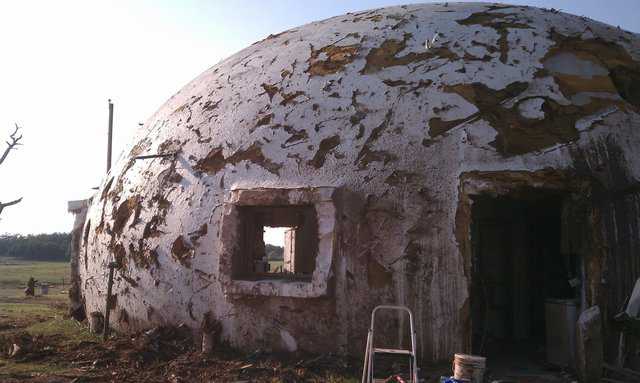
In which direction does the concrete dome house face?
toward the camera

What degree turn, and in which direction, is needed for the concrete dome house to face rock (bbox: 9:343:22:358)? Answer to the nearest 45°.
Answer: approximately 90° to its right
